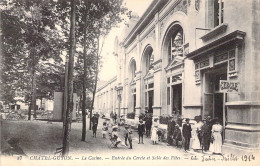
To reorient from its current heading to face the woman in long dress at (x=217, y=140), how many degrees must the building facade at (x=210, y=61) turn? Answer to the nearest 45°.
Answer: approximately 45° to its left

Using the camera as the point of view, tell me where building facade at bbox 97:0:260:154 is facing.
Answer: facing the viewer and to the left of the viewer
